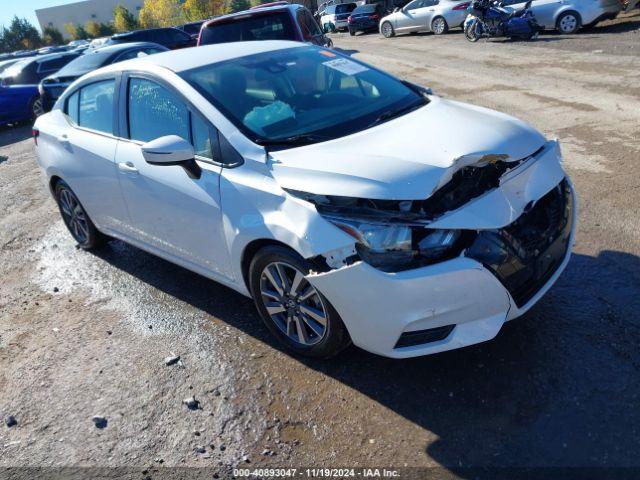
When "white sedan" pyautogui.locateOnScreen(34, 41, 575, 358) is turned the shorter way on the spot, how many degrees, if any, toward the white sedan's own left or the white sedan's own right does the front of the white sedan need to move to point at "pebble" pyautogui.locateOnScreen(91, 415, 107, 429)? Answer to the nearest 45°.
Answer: approximately 135° to the white sedan's own right

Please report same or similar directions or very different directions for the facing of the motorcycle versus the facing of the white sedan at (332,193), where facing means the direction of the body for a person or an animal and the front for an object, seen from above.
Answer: very different directions

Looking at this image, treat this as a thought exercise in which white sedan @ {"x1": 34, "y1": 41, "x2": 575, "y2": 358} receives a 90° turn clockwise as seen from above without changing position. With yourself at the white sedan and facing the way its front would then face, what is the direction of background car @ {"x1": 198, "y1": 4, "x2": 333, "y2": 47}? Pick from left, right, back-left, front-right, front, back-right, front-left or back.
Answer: back-right
